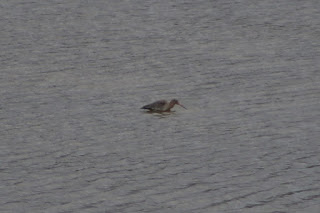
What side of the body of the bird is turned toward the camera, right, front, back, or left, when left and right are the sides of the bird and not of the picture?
right
